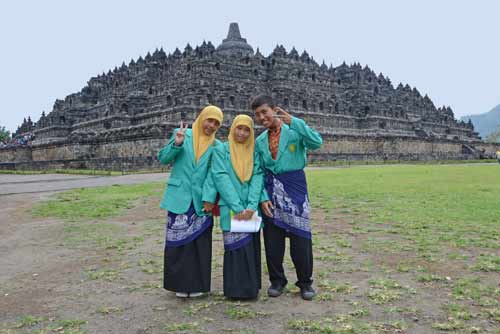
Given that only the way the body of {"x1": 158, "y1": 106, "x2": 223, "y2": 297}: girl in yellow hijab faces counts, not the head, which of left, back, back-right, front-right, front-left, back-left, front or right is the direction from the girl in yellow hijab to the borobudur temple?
back-left

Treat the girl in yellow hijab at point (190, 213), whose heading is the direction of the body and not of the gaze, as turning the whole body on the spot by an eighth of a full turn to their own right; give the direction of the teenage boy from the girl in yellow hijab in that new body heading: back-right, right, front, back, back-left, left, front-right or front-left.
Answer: left

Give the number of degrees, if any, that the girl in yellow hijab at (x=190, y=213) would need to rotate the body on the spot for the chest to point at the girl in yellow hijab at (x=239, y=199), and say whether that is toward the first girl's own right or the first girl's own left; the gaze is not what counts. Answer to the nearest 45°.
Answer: approximately 45° to the first girl's own left

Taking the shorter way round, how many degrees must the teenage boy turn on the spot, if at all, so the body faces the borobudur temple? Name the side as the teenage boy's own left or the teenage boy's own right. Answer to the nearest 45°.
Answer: approximately 180°

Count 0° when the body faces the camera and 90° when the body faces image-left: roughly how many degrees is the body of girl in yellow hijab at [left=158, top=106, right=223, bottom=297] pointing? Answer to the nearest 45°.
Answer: approximately 315°

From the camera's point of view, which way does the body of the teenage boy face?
toward the camera
